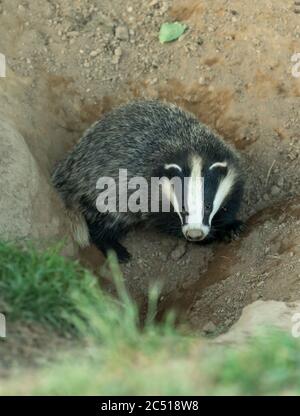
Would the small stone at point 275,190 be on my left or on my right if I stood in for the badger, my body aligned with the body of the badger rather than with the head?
on my left

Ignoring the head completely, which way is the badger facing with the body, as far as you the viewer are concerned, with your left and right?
facing the viewer and to the right of the viewer
